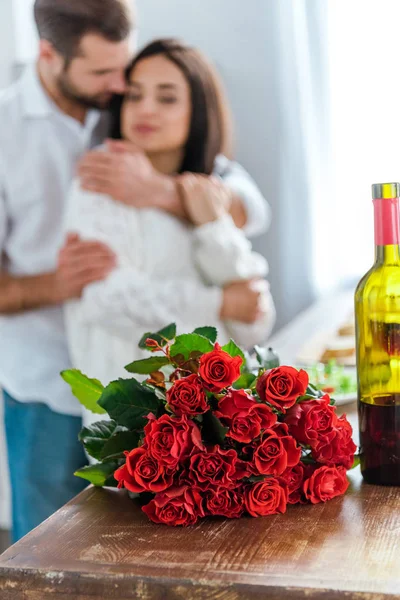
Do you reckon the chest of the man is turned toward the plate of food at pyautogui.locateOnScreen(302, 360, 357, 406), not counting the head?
yes

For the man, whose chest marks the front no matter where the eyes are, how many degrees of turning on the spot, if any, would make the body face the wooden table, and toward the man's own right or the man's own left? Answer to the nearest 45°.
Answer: approximately 45° to the man's own right

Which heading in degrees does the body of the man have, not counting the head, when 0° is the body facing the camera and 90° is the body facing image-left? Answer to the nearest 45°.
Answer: approximately 315°

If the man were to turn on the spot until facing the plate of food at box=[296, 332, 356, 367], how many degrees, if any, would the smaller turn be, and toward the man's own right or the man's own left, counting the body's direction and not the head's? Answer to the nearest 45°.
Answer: approximately 45° to the man's own left

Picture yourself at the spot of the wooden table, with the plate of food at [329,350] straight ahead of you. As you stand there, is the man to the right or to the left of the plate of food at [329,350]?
left

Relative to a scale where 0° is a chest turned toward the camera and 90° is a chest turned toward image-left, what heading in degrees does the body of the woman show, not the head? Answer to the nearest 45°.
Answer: approximately 0°

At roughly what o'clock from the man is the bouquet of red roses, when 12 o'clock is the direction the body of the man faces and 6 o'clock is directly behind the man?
The bouquet of red roses is roughly at 1 o'clock from the man.
